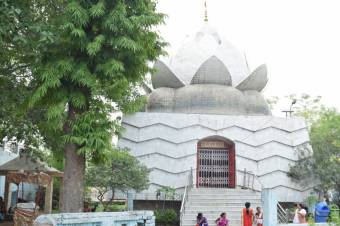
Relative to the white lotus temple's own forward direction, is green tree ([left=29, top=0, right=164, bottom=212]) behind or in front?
in front

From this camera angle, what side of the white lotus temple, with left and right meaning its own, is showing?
front

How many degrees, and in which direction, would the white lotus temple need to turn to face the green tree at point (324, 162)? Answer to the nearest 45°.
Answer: approximately 90° to its left

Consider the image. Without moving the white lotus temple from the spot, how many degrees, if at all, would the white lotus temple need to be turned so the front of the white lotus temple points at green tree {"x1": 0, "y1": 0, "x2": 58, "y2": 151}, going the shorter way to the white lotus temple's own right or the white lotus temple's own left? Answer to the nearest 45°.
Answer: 0° — it already faces it

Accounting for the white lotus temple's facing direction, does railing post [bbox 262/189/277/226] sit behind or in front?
in front

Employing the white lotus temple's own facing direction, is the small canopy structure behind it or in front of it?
in front

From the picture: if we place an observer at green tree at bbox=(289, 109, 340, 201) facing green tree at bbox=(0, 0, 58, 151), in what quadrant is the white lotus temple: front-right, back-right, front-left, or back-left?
front-right

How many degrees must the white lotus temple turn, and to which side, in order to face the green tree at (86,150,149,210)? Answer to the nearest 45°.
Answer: approximately 45° to its right
